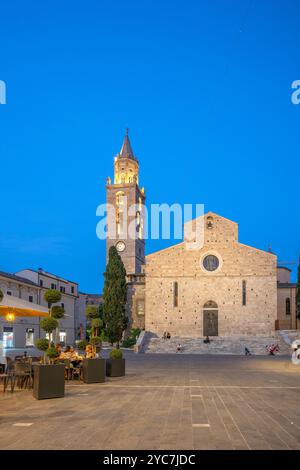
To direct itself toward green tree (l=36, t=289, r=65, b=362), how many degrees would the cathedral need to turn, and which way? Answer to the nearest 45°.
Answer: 0° — it already faces it

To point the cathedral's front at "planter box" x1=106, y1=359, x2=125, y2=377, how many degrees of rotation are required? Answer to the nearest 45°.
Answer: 0° — it already faces it

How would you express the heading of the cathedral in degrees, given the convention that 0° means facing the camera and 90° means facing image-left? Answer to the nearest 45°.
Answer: approximately 0°

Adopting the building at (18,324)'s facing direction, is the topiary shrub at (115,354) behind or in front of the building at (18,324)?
in front

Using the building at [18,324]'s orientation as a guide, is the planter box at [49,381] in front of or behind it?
in front

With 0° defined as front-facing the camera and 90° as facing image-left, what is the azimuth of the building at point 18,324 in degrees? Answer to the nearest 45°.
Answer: approximately 315°

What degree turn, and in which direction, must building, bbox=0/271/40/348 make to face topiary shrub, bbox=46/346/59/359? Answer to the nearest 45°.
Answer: approximately 45° to its right

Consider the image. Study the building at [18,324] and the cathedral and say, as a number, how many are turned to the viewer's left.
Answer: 0

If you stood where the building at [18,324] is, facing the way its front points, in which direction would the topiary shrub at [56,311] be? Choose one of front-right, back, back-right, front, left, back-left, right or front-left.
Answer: front-right
